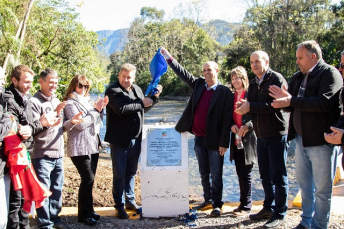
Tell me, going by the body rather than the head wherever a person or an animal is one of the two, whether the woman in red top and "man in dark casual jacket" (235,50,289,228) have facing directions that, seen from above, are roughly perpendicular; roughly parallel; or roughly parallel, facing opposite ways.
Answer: roughly parallel

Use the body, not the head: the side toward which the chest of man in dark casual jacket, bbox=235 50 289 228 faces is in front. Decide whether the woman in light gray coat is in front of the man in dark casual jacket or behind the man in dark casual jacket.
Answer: in front

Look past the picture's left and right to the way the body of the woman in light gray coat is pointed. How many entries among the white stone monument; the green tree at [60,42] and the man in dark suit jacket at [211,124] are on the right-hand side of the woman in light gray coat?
0

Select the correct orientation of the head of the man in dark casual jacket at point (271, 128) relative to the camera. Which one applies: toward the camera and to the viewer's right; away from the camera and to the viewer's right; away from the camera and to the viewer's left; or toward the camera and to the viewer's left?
toward the camera and to the viewer's left

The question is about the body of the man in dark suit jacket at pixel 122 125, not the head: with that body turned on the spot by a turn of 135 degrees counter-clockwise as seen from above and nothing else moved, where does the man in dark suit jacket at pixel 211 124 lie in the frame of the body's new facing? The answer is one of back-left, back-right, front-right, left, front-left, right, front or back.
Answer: right

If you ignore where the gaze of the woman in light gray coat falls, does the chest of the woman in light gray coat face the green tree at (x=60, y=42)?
no

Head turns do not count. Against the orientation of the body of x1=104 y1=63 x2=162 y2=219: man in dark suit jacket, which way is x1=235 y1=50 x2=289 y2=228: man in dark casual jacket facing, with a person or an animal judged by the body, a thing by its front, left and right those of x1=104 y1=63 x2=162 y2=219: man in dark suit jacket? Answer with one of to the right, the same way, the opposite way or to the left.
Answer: to the right

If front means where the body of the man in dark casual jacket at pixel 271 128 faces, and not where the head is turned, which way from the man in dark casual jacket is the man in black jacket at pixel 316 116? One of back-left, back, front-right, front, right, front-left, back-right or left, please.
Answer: left

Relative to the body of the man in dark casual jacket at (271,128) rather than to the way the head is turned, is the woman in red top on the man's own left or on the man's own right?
on the man's own right

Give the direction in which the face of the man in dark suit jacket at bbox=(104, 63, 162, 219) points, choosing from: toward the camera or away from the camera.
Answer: toward the camera

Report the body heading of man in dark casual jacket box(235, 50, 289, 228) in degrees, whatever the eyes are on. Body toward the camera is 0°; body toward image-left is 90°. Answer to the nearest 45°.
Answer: approximately 45°

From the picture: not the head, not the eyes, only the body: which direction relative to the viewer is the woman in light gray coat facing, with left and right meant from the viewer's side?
facing the viewer and to the right of the viewer

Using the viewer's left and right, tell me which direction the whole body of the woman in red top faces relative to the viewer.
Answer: facing the viewer and to the left of the viewer

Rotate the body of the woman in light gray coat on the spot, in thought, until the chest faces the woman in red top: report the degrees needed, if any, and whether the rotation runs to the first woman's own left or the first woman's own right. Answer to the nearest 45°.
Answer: approximately 45° to the first woman's own left

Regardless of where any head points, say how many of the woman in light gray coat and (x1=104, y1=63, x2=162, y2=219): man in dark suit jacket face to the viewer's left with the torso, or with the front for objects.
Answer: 0

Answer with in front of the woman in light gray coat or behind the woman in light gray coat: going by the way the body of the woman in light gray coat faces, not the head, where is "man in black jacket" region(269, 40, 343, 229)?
in front

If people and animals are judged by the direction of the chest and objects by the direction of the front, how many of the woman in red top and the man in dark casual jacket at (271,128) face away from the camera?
0

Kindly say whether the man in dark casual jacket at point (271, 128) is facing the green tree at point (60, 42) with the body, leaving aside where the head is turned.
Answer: no
